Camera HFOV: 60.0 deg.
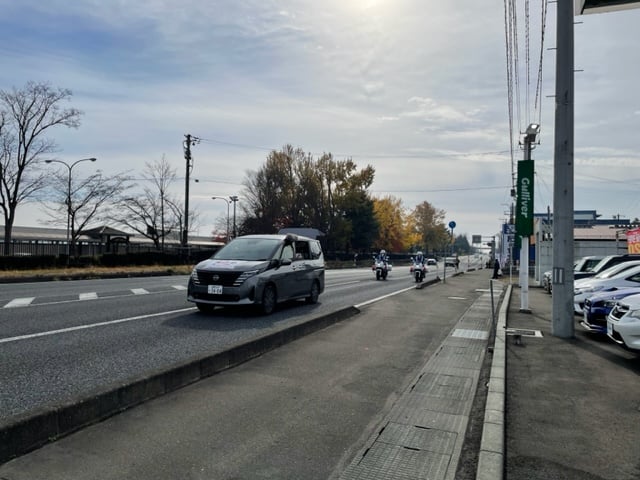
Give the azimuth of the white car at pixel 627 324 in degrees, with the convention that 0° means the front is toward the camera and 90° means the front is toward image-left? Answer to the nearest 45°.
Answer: approximately 45°

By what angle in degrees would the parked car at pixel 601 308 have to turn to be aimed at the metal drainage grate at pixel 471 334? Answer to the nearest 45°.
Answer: approximately 45° to its right

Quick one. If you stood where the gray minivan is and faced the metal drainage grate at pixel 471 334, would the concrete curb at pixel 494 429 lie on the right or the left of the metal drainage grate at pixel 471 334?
right

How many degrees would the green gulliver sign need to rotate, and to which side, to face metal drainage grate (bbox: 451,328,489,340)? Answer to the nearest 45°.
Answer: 0° — it already faces it

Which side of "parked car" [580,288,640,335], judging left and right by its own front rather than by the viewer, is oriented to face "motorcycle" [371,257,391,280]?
right
